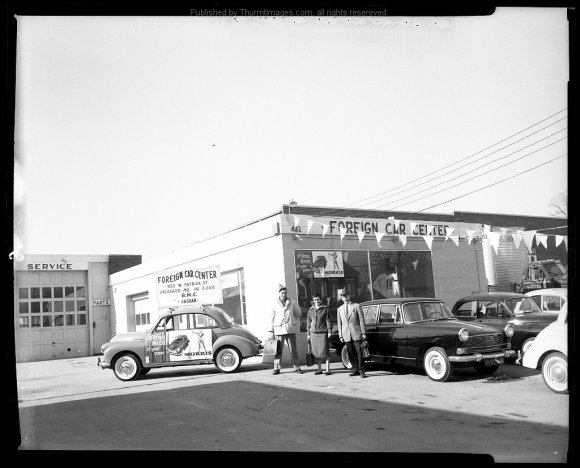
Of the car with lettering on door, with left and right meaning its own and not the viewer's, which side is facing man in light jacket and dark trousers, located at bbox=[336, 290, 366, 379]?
back

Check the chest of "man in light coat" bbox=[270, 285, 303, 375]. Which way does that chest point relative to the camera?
toward the camera

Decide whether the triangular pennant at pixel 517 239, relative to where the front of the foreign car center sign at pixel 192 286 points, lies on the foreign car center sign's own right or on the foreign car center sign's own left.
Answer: on the foreign car center sign's own left

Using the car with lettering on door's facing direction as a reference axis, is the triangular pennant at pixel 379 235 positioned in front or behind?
behind

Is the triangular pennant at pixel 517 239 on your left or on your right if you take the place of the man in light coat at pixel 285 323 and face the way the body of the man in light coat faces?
on your left

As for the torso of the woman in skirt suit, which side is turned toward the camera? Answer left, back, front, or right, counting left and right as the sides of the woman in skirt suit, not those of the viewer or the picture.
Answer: front

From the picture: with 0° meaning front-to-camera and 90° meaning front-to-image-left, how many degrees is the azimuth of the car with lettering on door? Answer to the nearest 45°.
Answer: approximately 90°

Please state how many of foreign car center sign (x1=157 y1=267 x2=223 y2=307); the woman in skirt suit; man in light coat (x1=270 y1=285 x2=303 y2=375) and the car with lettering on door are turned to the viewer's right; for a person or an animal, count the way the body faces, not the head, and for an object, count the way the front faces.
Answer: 0
